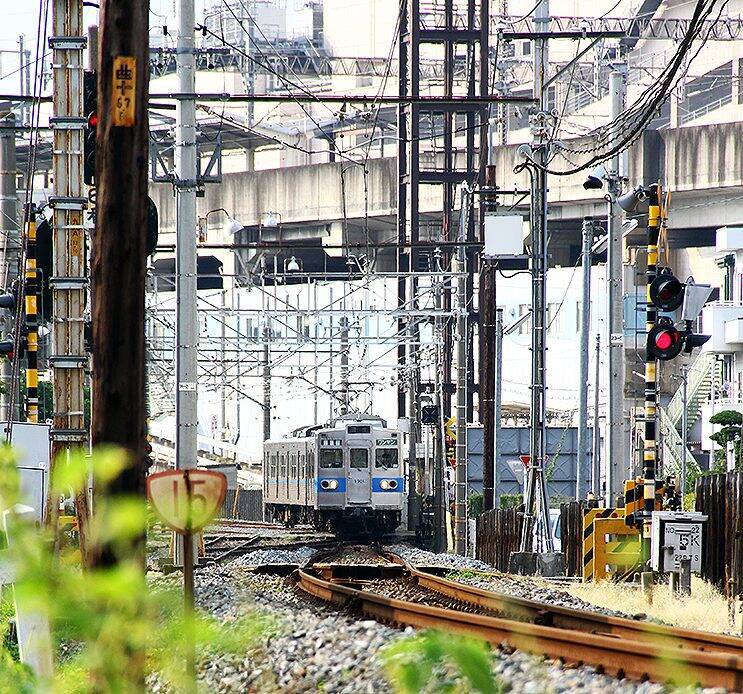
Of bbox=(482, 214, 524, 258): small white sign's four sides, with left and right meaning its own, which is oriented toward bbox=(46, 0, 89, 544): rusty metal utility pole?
front

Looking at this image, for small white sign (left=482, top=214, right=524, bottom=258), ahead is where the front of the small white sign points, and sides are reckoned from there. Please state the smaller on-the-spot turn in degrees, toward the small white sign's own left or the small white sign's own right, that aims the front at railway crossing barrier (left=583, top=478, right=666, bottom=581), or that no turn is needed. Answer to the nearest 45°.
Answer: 0° — it already faces it

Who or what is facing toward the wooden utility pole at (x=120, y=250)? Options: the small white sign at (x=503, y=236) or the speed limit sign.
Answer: the small white sign

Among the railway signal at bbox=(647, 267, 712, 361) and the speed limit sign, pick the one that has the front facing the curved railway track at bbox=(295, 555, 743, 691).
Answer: the railway signal

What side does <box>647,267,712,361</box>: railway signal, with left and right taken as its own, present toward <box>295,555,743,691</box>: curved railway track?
front

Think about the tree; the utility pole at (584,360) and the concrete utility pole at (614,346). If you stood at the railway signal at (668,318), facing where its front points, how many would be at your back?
3

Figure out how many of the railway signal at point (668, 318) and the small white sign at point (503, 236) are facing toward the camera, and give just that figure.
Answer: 2

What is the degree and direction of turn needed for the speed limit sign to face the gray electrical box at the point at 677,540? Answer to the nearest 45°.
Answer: approximately 135° to its left

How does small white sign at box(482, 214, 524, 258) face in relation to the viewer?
toward the camera

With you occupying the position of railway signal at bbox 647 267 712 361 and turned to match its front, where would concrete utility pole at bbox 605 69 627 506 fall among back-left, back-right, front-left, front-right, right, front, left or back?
back

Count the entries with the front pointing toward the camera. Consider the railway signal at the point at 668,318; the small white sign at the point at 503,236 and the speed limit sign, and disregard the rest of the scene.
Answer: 3

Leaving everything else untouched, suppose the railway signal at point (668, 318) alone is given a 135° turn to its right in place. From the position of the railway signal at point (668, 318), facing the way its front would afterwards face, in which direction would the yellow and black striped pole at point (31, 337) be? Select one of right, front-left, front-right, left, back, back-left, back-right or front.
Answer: front-left
